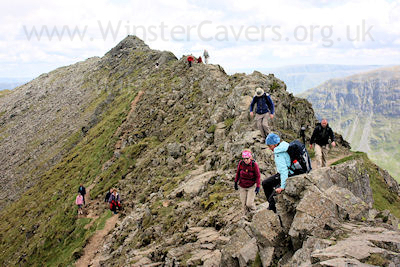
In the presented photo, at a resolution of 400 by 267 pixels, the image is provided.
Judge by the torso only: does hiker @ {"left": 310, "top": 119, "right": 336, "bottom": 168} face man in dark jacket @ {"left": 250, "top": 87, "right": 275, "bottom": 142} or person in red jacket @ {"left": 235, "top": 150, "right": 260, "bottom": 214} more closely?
the person in red jacket

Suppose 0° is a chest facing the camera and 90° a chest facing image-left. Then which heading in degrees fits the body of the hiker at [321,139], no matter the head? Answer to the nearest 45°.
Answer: approximately 0°

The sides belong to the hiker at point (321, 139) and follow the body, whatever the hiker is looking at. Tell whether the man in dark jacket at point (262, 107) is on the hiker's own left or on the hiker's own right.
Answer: on the hiker's own right

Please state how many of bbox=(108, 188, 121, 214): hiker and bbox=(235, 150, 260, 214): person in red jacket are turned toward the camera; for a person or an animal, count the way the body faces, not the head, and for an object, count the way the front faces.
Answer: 2

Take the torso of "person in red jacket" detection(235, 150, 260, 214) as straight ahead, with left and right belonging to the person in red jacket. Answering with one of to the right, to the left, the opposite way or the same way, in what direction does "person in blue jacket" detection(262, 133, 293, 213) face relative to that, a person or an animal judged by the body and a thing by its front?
to the right

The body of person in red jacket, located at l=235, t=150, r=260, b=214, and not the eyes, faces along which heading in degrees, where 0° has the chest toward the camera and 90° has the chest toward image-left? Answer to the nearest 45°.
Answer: approximately 0°

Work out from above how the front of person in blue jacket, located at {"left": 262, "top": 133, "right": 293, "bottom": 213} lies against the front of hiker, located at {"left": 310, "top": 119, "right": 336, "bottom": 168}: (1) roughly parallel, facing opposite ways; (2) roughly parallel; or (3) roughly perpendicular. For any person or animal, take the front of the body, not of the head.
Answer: roughly perpendicular

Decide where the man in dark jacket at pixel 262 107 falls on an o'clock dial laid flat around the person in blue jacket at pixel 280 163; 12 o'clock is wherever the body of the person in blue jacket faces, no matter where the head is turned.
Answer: The man in dark jacket is roughly at 3 o'clock from the person in blue jacket.

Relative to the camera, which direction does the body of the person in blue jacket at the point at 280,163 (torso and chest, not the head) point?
to the viewer's left
